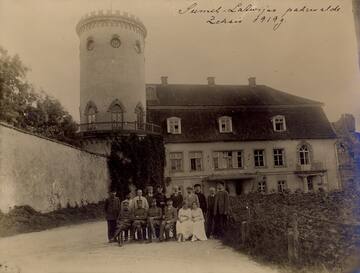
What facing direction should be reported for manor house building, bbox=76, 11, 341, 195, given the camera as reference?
facing the viewer

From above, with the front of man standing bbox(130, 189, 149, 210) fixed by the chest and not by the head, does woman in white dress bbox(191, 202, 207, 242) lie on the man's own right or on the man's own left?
on the man's own left

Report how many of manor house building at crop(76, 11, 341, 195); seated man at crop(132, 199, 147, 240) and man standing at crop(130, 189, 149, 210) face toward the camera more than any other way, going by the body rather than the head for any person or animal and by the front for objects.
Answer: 3

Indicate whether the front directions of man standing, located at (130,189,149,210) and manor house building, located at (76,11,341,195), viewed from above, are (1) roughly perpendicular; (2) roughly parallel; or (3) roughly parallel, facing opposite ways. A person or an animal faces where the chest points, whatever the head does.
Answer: roughly parallel

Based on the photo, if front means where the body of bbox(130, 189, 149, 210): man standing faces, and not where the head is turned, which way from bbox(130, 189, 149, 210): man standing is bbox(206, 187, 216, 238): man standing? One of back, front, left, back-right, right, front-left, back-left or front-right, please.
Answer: left

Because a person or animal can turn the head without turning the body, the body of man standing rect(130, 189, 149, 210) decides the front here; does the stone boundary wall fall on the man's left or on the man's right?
on the man's right

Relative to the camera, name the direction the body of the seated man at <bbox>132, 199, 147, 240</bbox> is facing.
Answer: toward the camera

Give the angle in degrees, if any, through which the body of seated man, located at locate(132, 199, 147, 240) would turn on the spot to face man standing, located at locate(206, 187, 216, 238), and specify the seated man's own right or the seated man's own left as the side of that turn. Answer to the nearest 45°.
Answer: approximately 90° to the seated man's own left

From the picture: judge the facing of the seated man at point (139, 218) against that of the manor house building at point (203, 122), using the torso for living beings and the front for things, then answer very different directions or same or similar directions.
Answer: same or similar directions

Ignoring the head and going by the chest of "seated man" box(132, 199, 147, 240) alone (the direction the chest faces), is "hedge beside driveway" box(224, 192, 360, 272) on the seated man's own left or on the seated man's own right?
on the seated man's own left

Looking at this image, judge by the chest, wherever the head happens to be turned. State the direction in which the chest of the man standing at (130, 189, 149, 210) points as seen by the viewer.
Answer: toward the camera

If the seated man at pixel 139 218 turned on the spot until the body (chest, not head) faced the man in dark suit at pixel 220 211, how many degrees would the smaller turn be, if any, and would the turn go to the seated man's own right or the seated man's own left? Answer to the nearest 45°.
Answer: approximately 90° to the seated man's own left

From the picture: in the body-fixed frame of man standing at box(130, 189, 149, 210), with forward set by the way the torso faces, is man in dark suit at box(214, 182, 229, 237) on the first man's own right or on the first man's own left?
on the first man's own left
